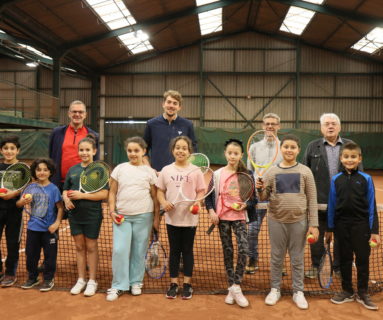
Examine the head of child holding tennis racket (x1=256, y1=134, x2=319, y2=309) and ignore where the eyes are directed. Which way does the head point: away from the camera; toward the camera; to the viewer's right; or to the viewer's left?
toward the camera

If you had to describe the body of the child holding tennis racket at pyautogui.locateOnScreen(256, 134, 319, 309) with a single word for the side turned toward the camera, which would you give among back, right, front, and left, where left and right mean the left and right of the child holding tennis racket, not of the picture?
front

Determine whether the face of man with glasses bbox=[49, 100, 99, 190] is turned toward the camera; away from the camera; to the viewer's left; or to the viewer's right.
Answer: toward the camera

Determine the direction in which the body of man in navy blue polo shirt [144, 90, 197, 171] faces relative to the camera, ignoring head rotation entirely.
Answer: toward the camera

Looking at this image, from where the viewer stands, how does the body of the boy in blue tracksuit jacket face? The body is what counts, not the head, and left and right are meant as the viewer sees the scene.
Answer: facing the viewer

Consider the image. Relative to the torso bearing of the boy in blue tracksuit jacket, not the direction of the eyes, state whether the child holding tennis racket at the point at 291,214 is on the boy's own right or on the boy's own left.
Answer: on the boy's own right

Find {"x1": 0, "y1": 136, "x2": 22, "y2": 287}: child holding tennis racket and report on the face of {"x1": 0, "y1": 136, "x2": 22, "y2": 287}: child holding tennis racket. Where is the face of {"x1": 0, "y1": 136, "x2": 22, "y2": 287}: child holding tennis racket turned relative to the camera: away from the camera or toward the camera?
toward the camera

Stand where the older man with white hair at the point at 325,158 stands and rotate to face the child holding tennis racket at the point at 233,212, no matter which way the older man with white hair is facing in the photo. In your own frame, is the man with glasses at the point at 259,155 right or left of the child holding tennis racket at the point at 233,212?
right

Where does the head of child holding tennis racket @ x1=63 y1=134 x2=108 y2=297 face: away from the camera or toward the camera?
toward the camera

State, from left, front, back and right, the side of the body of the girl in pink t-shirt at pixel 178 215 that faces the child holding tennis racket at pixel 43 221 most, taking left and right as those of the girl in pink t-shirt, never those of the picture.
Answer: right

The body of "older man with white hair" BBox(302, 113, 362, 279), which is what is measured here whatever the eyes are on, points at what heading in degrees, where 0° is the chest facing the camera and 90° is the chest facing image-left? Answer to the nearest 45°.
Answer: approximately 0°

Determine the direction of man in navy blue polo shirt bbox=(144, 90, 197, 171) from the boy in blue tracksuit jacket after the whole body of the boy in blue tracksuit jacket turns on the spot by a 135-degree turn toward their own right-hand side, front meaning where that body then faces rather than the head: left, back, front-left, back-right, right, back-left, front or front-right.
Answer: front-left
